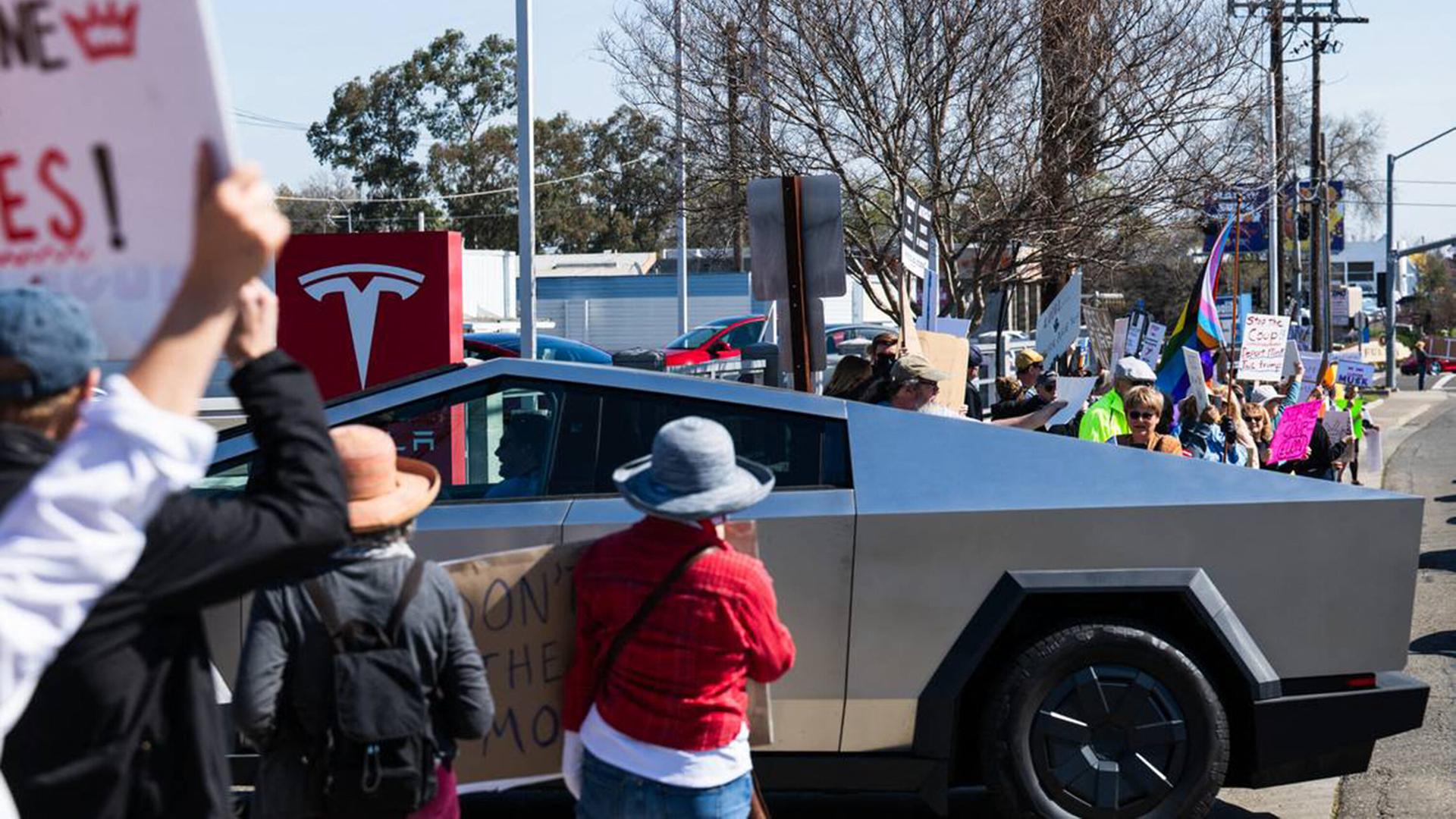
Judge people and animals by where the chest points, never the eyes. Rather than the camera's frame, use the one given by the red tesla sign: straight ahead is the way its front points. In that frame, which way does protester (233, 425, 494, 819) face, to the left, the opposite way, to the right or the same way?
the opposite way

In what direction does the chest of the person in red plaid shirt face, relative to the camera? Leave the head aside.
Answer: away from the camera

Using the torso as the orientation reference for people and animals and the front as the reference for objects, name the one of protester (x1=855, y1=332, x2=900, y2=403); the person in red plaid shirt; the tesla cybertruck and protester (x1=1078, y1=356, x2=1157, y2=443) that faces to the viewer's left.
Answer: the tesla cybertruck

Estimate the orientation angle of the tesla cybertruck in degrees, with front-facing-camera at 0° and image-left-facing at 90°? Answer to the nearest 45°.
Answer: approximately 90°

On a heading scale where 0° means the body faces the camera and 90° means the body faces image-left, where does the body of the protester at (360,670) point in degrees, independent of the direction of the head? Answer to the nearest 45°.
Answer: approximately 180°

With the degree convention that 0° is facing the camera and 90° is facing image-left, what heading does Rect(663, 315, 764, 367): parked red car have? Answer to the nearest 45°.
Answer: approximately 45°
